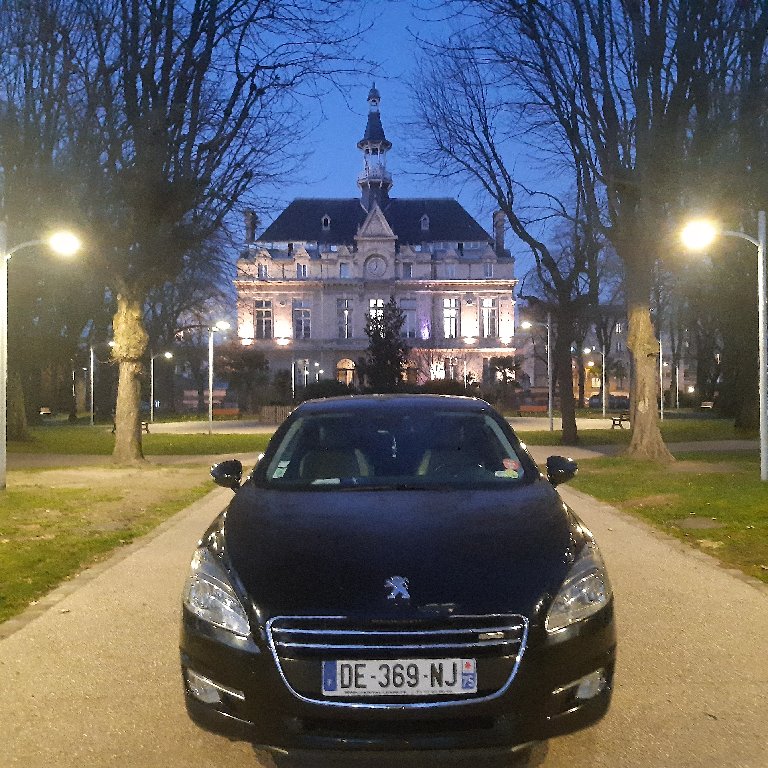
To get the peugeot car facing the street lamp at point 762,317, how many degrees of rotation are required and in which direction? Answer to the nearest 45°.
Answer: approximately 135° to its left

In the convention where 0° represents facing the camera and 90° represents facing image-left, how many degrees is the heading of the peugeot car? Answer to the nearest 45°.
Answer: approximately 0°

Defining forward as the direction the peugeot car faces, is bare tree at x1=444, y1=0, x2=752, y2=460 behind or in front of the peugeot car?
behind

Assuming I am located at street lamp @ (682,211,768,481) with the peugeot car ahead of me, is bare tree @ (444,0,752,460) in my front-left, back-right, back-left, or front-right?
back-right
